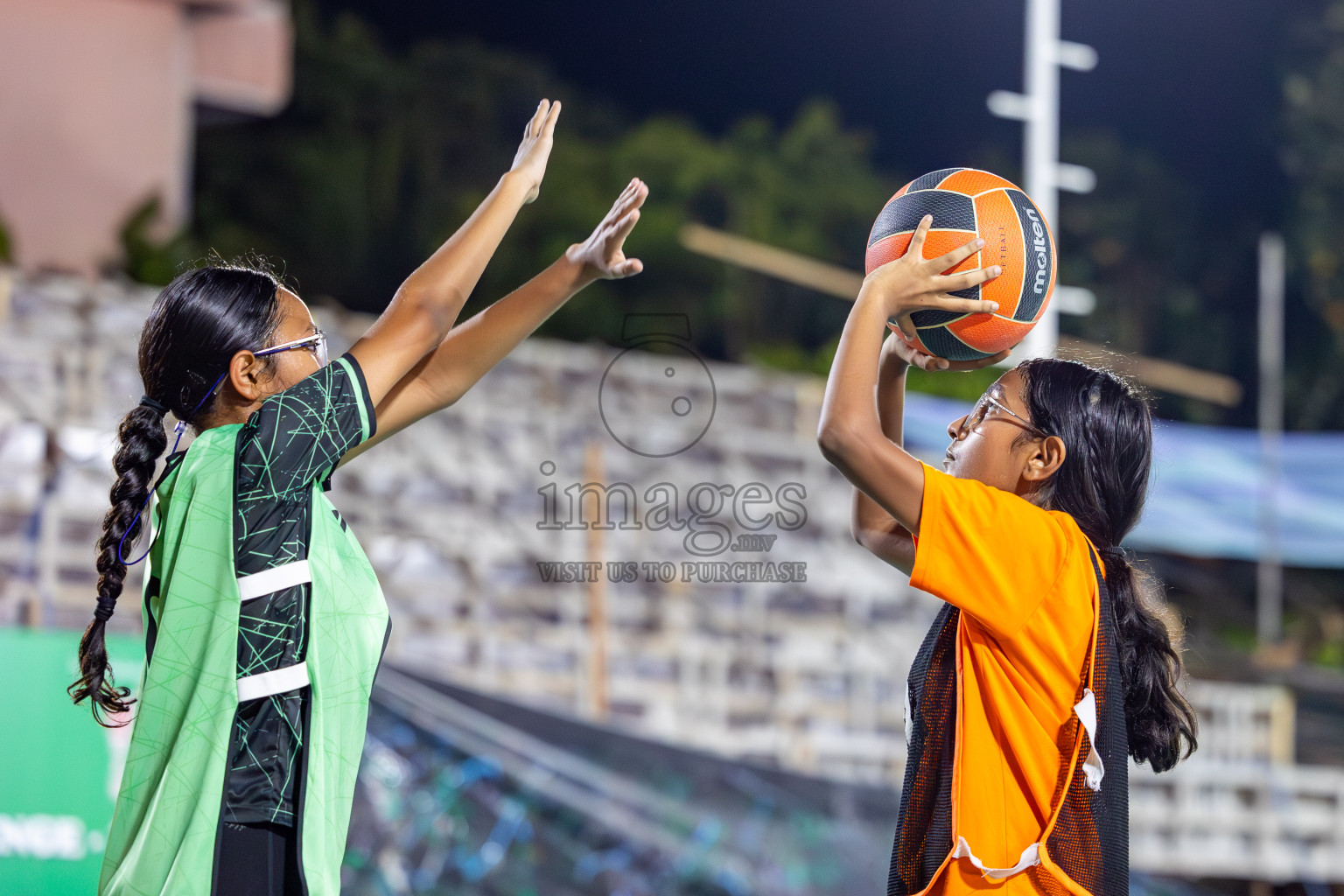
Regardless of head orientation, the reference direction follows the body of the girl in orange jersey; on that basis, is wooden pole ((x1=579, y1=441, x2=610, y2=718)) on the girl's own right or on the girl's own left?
on the girl's own right

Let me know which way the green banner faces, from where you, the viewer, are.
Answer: facing the viewer

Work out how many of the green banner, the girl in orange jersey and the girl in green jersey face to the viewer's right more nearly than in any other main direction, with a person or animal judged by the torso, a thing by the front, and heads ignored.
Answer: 1

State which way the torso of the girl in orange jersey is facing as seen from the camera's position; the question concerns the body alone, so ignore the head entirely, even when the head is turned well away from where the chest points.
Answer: to the viewer's left

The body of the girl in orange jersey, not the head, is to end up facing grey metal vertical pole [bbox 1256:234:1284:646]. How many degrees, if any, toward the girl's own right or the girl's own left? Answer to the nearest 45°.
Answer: approximately 90° to the girl's own right

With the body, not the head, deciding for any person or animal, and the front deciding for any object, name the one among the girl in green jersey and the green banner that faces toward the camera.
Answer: the green banner

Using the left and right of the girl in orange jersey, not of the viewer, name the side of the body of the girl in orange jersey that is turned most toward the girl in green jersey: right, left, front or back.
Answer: front

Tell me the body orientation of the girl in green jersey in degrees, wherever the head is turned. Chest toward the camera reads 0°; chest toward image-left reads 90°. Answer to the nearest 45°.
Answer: approximately 270°

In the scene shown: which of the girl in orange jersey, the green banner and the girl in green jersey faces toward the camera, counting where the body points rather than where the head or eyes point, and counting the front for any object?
the green banner

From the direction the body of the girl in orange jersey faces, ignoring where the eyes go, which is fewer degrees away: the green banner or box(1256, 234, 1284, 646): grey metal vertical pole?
the green banner

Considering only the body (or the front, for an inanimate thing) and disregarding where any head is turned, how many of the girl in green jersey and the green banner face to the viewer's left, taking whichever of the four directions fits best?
0

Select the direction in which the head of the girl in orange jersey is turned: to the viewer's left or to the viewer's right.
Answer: to the viewer's left
